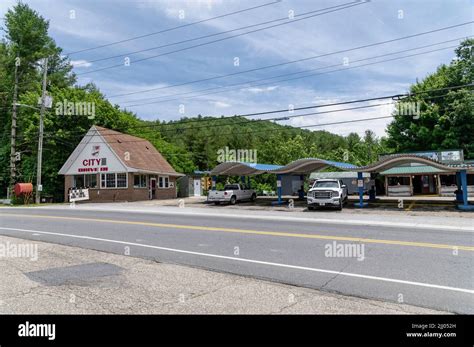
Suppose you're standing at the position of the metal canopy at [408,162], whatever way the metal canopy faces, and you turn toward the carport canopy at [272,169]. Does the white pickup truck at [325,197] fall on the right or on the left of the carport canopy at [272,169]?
left

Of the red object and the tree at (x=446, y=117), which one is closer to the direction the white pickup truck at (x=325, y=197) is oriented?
the red object

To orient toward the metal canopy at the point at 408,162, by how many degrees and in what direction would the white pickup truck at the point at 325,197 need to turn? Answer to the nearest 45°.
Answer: approximately 135° to its left

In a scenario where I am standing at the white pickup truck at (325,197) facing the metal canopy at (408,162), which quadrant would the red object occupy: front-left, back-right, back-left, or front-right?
back-left

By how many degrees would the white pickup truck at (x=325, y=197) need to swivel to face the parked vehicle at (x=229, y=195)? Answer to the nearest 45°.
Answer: approximately 90° to its right

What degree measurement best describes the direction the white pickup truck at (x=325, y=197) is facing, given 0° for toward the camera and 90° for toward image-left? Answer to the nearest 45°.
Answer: approximately 45°

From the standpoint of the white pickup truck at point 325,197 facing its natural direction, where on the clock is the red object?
The red object is roughly at 2 o'clock from the white pickup truck.

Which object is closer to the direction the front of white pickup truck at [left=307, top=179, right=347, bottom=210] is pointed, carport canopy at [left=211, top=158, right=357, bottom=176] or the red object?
the red object

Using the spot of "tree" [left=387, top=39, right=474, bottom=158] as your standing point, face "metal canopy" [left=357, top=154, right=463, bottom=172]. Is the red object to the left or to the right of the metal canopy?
right

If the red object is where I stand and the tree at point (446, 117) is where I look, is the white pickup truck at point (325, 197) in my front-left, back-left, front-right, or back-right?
front-right

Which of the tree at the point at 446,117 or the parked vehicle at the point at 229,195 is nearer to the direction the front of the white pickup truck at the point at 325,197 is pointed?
the parked vehicle

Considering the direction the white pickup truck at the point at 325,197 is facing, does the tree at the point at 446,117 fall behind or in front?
behind
